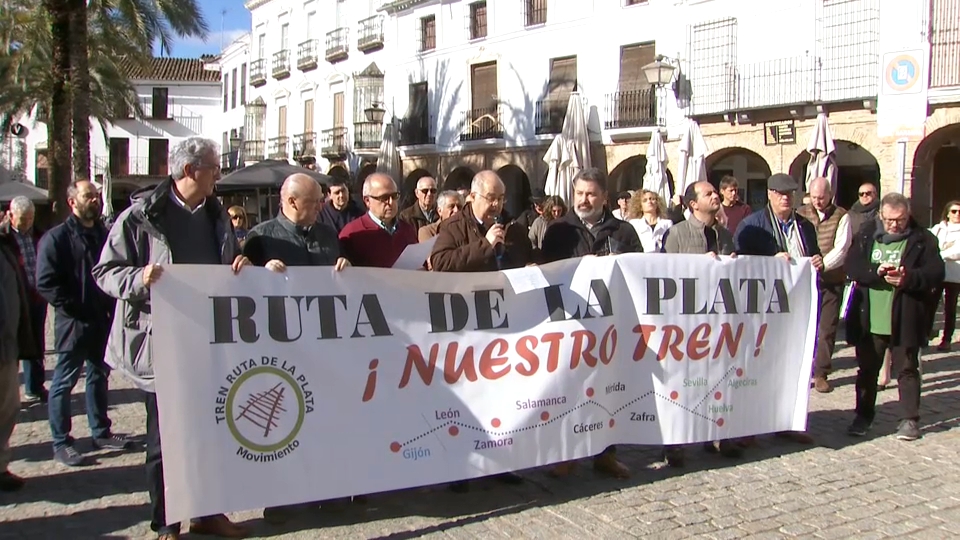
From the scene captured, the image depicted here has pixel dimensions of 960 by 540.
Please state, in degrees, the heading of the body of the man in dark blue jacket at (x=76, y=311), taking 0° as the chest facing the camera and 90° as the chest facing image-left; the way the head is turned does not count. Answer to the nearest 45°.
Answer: approximately 315°

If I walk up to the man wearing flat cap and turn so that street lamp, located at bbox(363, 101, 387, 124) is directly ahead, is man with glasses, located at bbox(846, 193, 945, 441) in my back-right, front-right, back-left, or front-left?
back-right

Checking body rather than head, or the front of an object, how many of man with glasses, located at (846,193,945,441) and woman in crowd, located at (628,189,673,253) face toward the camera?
2

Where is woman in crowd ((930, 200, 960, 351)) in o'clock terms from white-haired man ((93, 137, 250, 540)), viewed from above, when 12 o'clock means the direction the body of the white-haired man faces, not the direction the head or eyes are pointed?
The woman in crowd is roughly at 10 o'clock from the white-haired man.

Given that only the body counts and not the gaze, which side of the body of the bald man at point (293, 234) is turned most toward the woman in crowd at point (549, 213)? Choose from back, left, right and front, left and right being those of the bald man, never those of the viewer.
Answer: left

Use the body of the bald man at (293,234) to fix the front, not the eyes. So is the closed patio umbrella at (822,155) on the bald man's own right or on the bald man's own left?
on the bald man's own left
